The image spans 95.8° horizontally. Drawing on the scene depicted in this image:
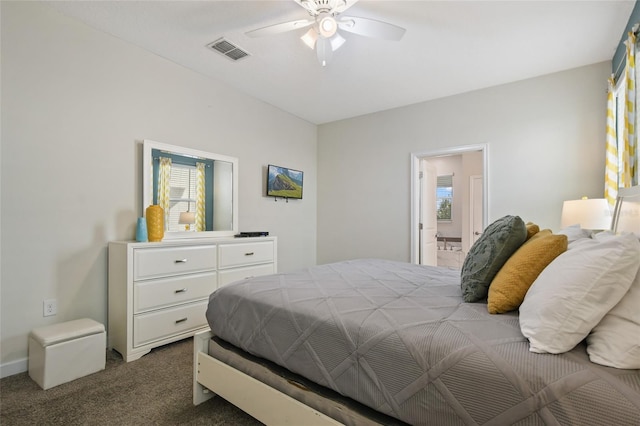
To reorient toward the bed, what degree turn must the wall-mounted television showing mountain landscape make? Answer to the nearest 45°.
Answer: approximately 45° to its right

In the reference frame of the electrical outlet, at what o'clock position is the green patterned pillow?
The green patterned pillow is roughly at 11 o'clock from the electrical outlet.

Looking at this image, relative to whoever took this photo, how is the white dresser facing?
facing the viewer and to the right of the viewer

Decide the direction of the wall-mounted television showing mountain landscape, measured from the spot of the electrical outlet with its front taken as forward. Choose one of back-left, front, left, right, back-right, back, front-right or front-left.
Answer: left

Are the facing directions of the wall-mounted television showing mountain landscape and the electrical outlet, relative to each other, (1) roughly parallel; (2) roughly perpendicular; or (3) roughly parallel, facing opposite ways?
roughly parallel

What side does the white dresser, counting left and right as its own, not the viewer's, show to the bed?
front

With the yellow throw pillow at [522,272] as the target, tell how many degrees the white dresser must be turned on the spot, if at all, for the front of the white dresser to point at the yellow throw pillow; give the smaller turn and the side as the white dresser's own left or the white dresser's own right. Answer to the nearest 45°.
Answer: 0° — it already faces it

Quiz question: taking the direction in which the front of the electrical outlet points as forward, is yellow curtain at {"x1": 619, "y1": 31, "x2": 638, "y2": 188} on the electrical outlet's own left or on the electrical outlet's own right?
on the electrical outlet's own left

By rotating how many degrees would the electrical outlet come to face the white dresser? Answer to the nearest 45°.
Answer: approximately 45° to its left

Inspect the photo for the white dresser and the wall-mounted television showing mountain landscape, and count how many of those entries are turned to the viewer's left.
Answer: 0

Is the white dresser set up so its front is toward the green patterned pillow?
yes
